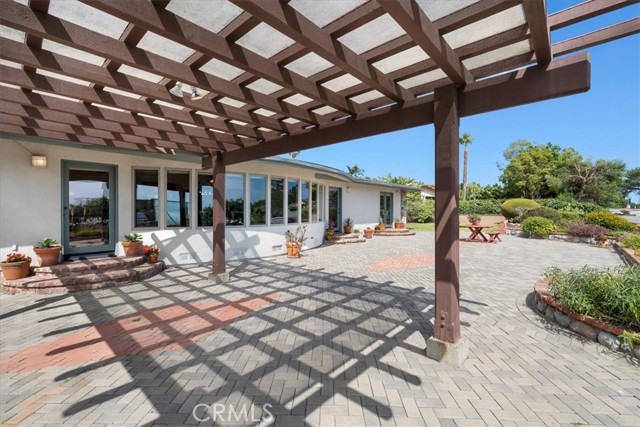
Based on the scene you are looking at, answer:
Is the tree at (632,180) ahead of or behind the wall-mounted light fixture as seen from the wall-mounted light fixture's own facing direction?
ahead

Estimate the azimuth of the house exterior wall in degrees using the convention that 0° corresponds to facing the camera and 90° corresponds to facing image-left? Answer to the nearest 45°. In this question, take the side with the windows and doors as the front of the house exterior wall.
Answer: approximately 315°

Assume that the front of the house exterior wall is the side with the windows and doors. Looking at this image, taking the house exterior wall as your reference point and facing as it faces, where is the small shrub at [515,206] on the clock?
The small shrub is roughly at 10 o'clock from the house exterior wall.

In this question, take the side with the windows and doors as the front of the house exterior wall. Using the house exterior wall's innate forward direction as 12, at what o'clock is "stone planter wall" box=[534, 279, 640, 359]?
The stone planter wall is roughly at 12 o'clock from the house exterior wall.

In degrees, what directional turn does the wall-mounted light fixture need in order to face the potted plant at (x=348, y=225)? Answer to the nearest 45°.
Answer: approximately 45° to its left

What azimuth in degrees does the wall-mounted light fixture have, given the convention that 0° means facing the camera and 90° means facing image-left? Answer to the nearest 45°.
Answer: approximately 315°

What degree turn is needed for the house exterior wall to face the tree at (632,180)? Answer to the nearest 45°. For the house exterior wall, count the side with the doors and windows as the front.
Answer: approximately 45° to its left
